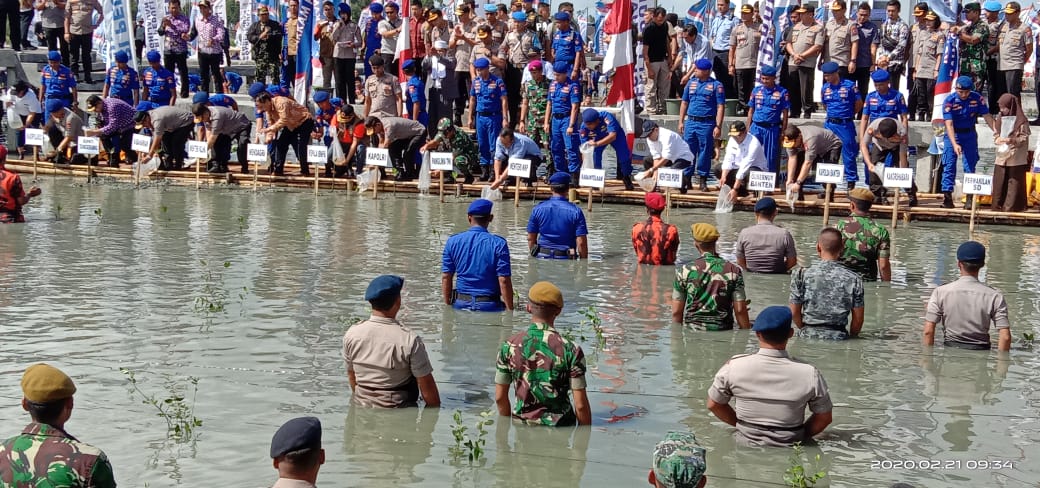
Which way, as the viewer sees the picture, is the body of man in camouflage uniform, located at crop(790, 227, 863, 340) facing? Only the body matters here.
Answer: away from the camera

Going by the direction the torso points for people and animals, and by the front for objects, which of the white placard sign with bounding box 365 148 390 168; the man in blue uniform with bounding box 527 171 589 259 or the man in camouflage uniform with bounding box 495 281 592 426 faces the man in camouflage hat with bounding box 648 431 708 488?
the white placard sign

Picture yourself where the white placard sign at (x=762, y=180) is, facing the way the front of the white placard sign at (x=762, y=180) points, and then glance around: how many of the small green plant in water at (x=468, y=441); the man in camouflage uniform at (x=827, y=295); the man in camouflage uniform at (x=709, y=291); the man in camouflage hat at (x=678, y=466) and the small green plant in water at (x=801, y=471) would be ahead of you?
5

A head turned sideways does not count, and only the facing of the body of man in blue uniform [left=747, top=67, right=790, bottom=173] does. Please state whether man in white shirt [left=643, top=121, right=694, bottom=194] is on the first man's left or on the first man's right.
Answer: on the first man's right

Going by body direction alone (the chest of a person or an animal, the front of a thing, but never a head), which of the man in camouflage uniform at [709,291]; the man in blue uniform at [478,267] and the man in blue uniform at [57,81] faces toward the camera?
the man in blue uniform at [57,81]

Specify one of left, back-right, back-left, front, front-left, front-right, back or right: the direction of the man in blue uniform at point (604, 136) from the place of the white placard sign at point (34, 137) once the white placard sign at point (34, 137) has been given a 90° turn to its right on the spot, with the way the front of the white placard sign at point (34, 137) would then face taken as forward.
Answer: back-left

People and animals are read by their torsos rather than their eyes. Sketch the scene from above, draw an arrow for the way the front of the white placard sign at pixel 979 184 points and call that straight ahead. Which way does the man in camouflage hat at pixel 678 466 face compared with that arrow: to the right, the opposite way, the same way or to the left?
the opposite way

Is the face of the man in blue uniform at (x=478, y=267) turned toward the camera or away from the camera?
away from the camera

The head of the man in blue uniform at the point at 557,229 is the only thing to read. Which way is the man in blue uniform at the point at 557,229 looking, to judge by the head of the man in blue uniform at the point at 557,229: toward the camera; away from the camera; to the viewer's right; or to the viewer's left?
away from the camera

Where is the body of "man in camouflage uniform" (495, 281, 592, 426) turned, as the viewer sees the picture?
away from the camera

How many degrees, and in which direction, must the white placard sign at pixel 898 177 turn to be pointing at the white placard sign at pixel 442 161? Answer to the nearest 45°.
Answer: approximately 90° to its right

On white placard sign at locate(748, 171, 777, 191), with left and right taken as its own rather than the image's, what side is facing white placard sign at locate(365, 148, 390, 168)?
right

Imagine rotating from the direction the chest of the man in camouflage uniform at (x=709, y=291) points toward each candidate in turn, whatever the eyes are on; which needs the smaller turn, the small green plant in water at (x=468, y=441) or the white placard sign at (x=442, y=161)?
the white placard sign

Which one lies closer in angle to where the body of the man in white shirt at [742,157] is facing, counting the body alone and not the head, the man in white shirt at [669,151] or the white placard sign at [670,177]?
the white placard sign

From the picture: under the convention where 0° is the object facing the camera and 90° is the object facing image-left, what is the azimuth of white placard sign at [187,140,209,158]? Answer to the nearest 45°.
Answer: approximately 0°

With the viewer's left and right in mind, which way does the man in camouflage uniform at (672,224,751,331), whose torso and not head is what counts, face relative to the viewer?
facing away from the viewer
